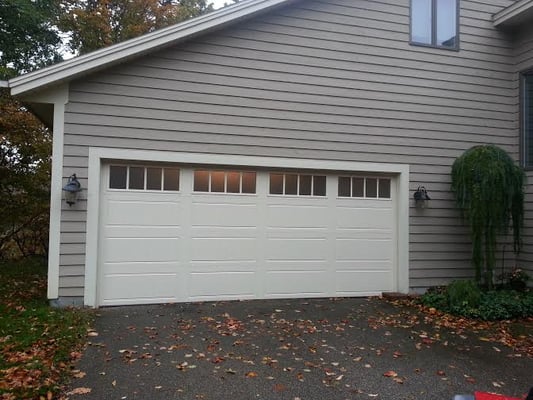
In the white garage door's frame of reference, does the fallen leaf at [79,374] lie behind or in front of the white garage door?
in front

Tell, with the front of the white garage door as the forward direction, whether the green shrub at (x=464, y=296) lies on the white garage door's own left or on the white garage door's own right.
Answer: on the white garage door's own left

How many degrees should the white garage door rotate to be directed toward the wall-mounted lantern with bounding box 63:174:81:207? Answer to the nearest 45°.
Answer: approximately 90° to its right

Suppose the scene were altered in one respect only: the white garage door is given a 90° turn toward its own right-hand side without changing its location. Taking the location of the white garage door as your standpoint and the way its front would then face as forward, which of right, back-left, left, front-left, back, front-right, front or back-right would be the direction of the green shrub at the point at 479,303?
back

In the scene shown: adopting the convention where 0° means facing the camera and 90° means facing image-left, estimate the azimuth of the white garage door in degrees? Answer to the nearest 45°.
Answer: approximately 0°

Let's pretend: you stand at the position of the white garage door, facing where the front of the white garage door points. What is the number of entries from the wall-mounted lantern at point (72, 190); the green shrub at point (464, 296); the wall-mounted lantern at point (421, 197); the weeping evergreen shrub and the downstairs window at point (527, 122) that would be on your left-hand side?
4

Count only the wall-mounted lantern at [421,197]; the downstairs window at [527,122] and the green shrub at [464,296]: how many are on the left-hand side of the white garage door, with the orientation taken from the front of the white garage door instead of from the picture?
3

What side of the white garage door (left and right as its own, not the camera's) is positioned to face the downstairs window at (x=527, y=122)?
left

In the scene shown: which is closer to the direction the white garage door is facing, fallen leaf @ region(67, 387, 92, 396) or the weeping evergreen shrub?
the fallen leaf

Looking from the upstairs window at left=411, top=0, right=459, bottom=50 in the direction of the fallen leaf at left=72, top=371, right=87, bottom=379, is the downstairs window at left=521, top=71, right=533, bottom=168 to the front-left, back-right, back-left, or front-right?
back-left

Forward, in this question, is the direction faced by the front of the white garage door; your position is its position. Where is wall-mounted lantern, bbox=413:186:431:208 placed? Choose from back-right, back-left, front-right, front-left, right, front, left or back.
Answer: left

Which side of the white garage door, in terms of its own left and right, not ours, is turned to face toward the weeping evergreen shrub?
left
